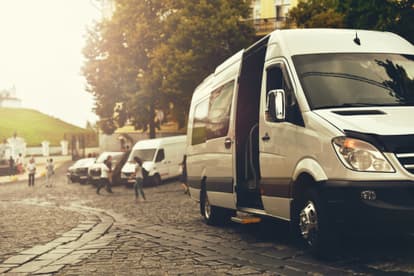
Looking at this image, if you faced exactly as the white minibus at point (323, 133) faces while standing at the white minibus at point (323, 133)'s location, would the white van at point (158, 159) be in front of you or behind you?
behind

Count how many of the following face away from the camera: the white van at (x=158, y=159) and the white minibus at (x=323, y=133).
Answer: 0

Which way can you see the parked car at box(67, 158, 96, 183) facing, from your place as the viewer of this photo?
facing the viewer and to the left of the viewer

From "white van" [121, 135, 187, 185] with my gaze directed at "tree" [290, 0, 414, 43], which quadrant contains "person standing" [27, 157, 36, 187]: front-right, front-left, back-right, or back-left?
back-left

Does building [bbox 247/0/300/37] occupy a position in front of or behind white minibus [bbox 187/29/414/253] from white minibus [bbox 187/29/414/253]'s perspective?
behind

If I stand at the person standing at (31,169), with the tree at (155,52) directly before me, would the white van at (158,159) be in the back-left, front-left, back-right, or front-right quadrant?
front-right

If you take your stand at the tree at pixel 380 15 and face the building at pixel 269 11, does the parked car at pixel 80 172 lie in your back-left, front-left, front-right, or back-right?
front-left

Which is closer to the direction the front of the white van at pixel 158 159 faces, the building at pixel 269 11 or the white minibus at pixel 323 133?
the white minibus

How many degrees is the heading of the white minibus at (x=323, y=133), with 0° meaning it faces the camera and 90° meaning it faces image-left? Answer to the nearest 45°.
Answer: approximately 315°

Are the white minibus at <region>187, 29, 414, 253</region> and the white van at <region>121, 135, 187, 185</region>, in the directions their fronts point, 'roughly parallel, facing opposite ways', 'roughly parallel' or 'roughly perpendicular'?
roughly perpendicular

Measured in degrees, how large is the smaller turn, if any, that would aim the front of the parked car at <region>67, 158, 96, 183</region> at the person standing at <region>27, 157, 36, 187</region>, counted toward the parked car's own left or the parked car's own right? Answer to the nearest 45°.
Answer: approximately 45° to the parked car's own right
